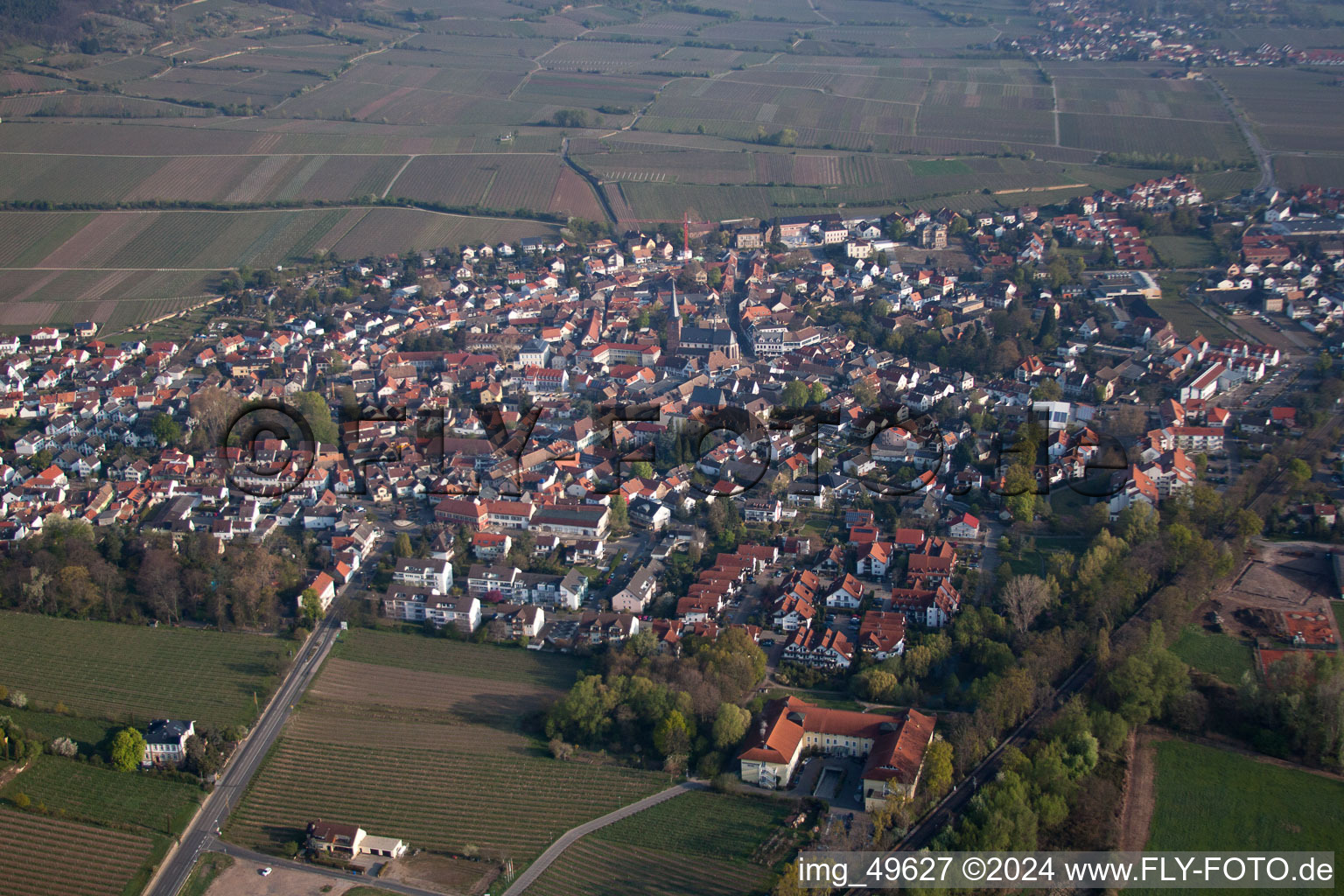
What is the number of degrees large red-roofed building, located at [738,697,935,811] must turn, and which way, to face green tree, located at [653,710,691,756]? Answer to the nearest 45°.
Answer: approximately 90° to its right

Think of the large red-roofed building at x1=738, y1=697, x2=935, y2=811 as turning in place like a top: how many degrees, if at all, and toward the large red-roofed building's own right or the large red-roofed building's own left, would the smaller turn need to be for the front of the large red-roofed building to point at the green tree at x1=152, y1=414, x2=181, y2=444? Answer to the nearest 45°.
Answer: approximately 135° to the large red-roofed building's own right

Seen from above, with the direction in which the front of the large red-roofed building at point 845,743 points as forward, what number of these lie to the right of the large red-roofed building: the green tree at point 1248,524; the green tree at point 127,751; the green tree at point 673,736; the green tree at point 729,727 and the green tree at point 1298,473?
3

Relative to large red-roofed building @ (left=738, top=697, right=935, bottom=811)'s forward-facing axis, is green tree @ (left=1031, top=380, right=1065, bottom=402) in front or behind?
behind

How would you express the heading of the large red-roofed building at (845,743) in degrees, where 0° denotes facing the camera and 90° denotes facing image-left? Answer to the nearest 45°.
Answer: approximately 0°

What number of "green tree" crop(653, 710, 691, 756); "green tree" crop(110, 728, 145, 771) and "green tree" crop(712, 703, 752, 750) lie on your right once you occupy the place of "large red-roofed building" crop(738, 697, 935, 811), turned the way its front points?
3

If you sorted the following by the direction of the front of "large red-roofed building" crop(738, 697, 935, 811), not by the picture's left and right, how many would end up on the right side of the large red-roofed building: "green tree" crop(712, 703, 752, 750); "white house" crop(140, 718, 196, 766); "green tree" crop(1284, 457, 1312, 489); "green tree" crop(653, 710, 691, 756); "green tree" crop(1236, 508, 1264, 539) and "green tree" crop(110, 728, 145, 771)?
4

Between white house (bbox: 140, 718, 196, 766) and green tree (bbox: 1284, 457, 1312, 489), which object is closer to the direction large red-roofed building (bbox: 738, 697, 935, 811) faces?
the white house

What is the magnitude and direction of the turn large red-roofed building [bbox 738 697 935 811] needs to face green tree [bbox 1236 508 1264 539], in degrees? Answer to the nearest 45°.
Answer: approximately 135° to its left

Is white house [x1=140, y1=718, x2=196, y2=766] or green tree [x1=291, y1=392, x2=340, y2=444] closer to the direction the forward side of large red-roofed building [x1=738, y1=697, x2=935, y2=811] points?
the white house

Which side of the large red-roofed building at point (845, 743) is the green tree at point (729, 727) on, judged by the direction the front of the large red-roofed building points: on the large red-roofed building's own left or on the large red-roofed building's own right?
on the large red-roofed building's own right

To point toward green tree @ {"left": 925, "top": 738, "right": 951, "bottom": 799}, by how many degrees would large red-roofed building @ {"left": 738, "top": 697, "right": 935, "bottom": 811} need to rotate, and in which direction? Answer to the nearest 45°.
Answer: approximately 45° to its left

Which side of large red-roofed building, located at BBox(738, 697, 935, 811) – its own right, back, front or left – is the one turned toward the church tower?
back

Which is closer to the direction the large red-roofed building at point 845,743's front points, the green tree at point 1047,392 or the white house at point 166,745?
the white house

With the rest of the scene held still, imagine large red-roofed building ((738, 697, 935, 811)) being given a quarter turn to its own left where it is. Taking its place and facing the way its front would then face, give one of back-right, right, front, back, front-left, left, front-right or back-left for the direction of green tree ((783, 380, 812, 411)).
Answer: left
